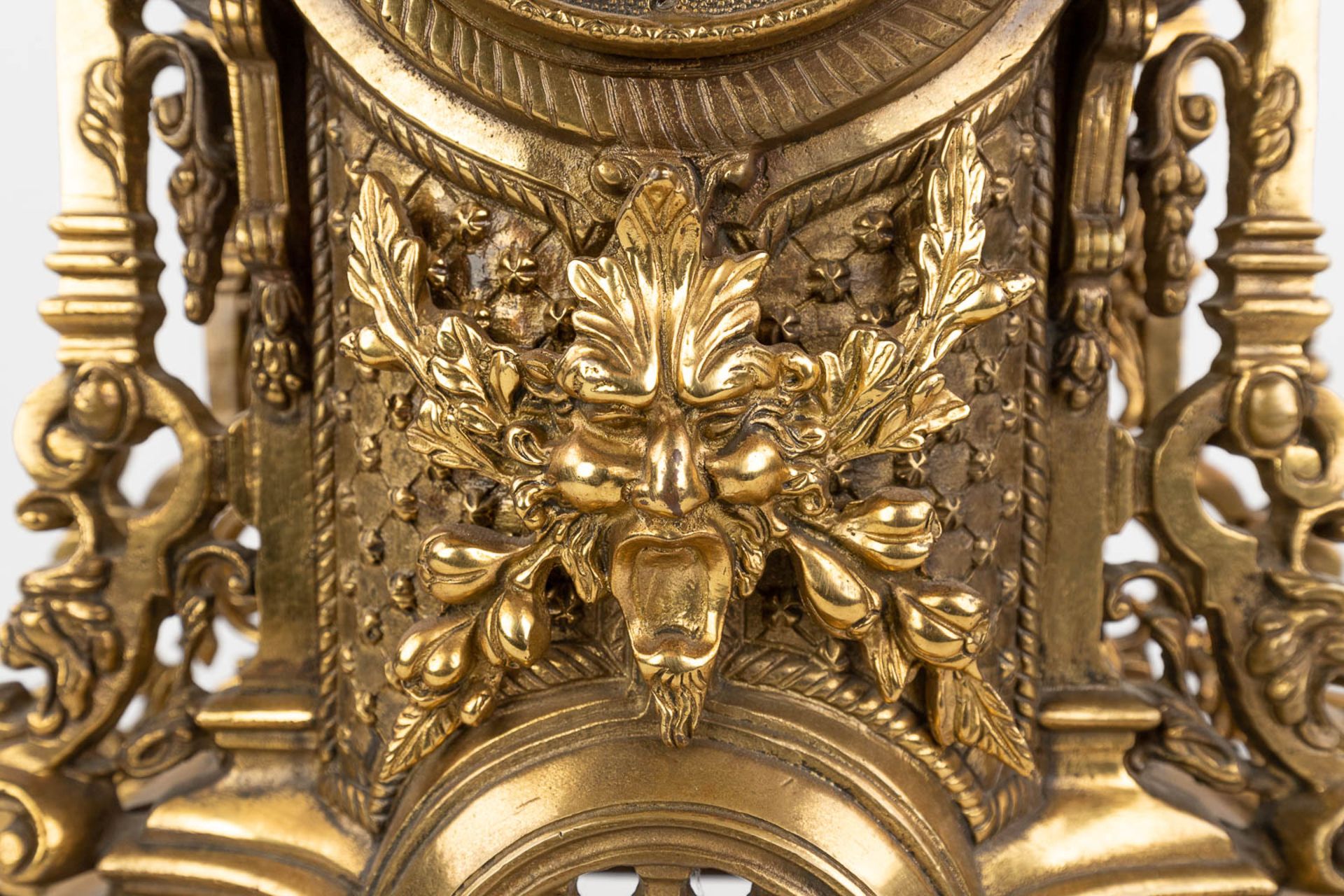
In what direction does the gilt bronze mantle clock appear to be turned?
toward the camera
